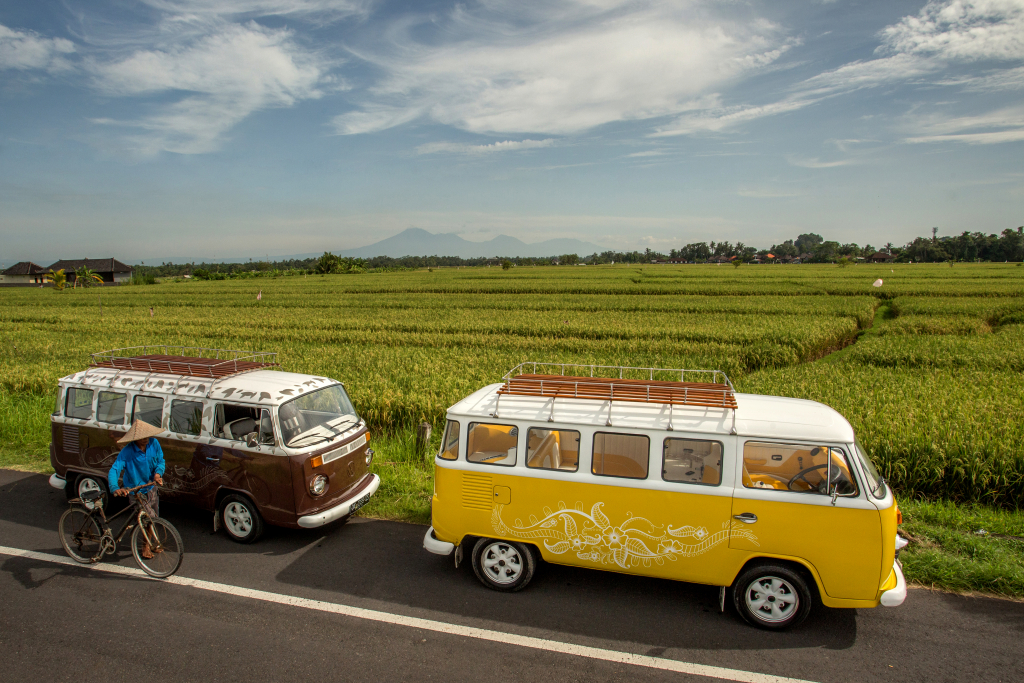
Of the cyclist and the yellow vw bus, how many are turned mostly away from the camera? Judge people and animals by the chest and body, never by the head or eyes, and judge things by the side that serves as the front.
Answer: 0

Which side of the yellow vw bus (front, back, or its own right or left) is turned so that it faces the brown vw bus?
back

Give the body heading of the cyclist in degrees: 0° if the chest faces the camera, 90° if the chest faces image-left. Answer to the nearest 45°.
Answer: approximately 315°

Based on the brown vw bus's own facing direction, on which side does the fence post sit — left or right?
on its left

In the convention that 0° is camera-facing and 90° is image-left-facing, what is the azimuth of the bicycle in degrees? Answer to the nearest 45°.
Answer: approximately 315°

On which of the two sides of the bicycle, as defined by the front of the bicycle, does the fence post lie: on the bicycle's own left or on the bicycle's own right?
on the bicycle's own left

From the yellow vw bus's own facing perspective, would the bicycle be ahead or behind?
behind

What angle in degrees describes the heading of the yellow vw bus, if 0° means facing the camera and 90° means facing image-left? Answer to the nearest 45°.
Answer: approximately 270°

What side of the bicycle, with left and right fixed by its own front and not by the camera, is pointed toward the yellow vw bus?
front
